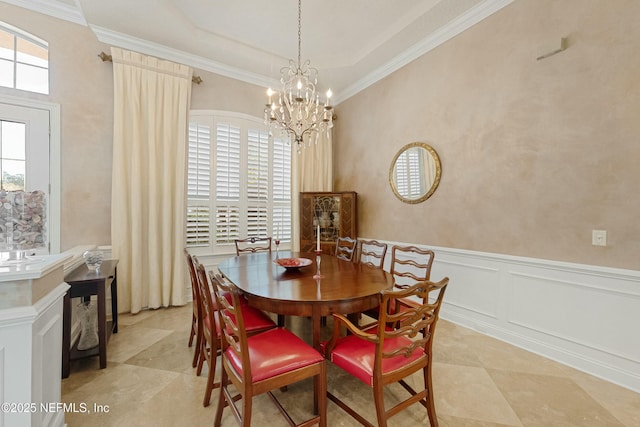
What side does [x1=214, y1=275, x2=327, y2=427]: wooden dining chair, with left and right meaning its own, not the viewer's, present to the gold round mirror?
front

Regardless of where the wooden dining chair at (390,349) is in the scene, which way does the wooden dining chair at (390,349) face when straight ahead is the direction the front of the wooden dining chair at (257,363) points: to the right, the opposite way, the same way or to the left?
to the left

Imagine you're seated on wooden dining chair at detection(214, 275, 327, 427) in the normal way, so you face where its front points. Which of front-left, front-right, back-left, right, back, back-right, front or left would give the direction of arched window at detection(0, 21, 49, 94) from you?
left

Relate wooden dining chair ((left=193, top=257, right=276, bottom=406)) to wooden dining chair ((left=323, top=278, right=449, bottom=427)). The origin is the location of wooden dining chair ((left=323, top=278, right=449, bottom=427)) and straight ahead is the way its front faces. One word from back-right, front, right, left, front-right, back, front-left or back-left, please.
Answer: front-left

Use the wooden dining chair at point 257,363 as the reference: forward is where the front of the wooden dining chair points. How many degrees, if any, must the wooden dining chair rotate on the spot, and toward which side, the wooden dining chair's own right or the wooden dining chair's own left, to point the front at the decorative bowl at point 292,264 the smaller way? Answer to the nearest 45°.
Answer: approximately 45° to the wooden dining chair's own left

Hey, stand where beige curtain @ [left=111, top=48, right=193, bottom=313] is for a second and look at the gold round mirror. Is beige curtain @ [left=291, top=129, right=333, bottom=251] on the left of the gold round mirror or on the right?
left

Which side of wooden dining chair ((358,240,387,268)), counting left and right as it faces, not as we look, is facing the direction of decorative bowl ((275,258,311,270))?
front

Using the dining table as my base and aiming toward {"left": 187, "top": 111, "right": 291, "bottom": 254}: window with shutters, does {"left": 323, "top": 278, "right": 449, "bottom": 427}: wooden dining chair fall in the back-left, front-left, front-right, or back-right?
back-right

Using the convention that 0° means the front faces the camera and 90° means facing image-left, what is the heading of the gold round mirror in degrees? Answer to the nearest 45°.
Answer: approximately 45°

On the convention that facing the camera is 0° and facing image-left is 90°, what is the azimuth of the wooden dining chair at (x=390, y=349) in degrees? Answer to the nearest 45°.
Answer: approximately 135°

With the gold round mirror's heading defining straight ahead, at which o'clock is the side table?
The side table is roughly at 12 o'clock from the gold round mirror.

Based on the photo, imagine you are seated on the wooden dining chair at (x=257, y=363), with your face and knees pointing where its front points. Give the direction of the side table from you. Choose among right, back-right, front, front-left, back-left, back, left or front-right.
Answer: left

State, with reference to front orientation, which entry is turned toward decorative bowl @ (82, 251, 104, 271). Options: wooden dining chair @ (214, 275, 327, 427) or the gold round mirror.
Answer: the gold round mirror

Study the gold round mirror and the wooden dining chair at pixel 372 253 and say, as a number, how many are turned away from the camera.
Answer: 0

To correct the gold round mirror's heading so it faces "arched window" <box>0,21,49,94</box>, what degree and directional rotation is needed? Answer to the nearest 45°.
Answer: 0° — it already faces it

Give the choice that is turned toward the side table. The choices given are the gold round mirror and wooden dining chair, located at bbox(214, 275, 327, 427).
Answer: the gold round mirror
